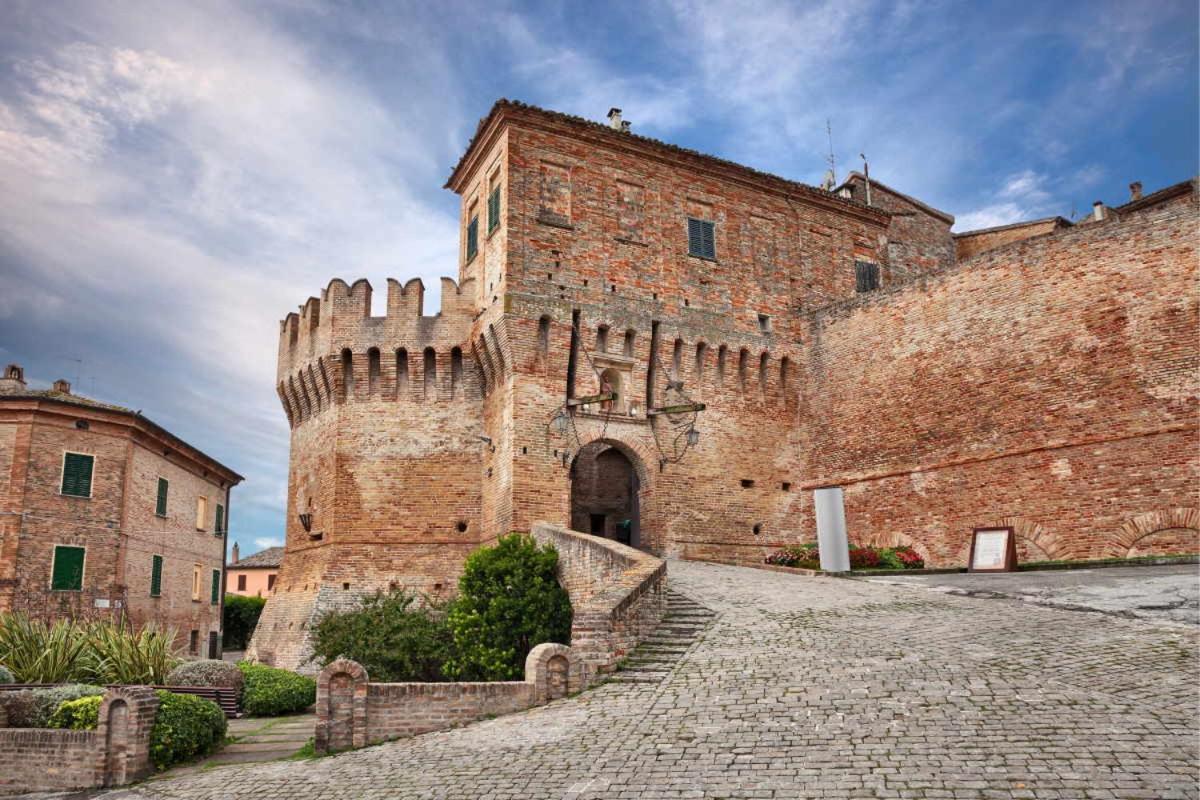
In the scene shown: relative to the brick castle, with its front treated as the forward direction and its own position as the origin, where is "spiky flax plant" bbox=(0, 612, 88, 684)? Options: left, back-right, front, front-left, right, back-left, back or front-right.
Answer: right

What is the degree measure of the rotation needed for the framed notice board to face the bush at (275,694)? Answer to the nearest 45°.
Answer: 0° — it already faces it

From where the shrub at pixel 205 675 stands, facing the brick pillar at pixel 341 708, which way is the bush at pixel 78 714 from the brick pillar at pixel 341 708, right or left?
right

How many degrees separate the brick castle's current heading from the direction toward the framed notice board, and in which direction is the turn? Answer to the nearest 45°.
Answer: approximately 45° to its left

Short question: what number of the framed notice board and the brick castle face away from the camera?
0

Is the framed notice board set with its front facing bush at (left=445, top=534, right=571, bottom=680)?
yes

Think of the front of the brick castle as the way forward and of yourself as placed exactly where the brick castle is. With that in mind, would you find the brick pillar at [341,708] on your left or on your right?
on your right

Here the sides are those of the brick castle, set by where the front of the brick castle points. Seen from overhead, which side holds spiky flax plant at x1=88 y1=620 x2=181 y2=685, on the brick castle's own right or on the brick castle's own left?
on the brick castle's own right

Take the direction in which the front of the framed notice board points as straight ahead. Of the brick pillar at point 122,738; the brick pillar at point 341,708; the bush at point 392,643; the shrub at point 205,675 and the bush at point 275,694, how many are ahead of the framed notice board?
5

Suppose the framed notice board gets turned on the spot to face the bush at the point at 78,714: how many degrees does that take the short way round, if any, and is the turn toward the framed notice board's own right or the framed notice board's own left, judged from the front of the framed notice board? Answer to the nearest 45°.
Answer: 0° — it already faces it

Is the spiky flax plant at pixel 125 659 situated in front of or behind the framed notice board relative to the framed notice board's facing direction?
in front

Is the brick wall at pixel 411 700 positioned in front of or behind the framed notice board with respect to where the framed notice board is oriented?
in front

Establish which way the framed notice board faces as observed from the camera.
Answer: facing the viewer and to the left of the viewer
